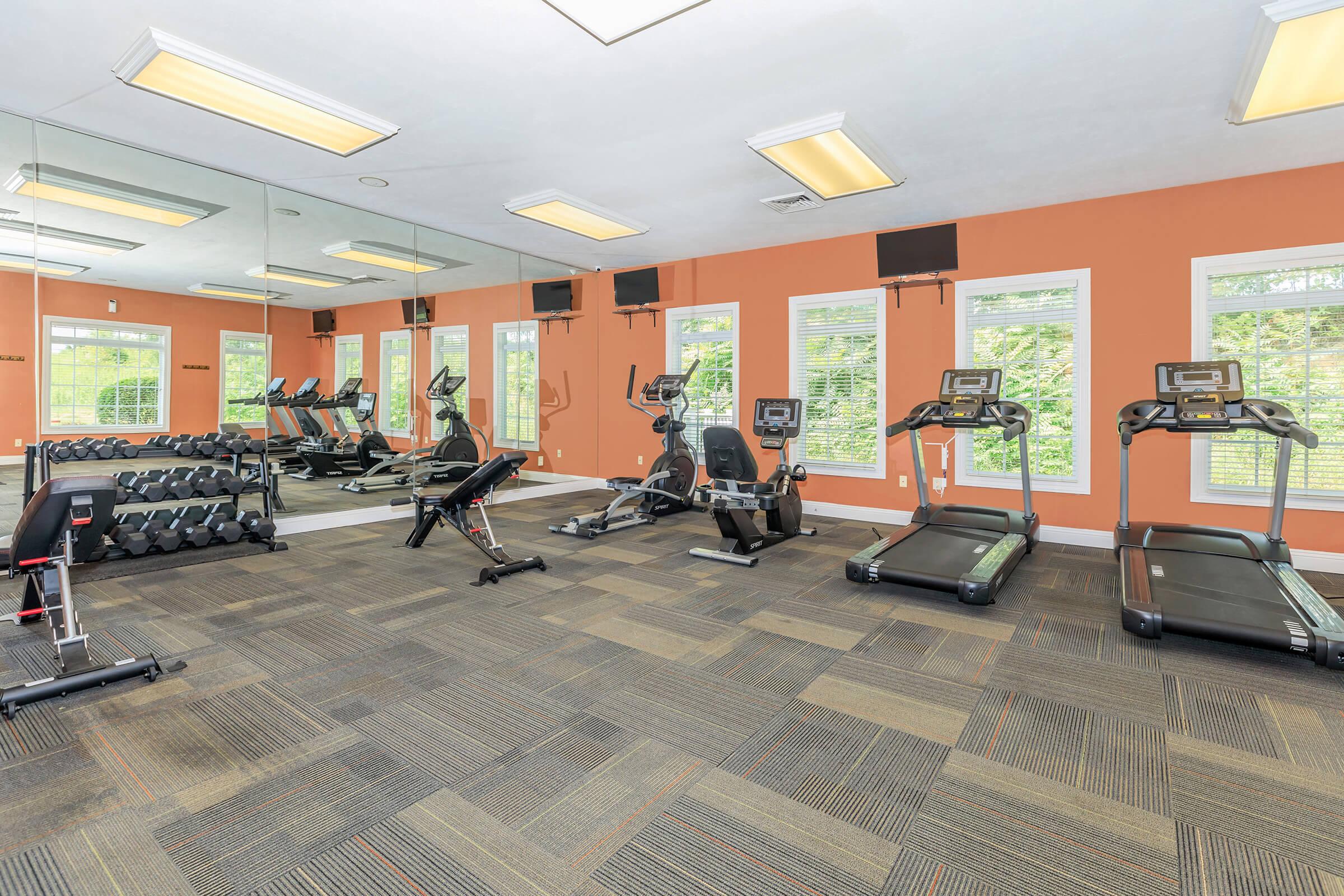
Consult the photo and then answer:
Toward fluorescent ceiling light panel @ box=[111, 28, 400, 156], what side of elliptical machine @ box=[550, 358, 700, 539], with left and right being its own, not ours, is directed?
back

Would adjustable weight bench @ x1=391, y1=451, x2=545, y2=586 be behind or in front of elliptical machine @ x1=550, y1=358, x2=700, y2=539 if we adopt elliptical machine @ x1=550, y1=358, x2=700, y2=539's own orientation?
behind

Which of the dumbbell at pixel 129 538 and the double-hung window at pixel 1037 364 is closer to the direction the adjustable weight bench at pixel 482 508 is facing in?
the dumbbell

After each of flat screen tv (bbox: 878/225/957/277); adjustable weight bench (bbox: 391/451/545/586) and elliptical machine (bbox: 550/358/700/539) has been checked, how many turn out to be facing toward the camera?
1

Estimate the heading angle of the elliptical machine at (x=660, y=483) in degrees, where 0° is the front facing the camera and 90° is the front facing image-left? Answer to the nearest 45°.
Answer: approximately 225°

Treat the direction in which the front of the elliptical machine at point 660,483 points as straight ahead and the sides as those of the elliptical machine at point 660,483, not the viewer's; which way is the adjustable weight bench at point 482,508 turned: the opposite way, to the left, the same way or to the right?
to the left

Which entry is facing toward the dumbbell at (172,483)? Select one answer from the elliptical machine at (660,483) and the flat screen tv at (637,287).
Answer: the flat screen tv

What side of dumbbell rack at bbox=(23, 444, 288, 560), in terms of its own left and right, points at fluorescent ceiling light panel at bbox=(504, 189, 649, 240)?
left
